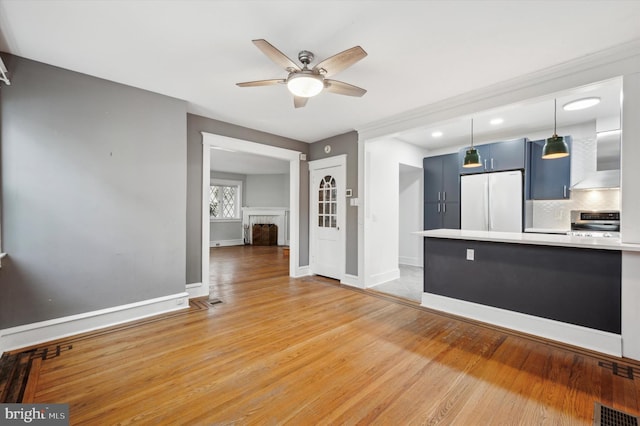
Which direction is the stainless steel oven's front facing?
toward the camera

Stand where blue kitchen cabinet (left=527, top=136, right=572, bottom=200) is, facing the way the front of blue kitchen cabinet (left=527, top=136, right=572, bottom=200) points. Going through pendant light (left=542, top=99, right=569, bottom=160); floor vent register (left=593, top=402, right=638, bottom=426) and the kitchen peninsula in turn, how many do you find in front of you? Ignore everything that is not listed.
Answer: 3

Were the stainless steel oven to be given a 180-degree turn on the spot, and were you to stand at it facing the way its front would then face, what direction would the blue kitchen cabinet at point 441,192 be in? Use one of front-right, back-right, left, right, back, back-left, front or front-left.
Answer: left

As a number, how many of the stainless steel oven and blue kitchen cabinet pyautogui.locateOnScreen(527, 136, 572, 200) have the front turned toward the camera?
2

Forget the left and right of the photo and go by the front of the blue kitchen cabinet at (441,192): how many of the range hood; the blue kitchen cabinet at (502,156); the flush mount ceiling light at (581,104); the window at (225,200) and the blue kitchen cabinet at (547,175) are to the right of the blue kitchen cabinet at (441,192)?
1

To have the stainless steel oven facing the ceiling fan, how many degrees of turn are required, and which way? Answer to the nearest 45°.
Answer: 0° — it already faces it

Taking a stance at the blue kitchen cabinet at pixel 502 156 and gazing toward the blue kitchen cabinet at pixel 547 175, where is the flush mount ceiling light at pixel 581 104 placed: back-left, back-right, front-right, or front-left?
front-right

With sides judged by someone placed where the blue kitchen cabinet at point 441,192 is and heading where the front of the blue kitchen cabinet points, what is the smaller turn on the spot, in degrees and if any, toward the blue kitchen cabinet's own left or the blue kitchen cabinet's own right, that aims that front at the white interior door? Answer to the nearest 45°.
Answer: approximately 45° to the blue kitchen cabinet's own right

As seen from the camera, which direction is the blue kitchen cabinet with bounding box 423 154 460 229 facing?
toward the camera

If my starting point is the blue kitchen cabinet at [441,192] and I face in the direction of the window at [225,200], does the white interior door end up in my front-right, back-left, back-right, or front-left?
front-left

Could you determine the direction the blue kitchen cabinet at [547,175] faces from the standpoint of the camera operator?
facing the viewer

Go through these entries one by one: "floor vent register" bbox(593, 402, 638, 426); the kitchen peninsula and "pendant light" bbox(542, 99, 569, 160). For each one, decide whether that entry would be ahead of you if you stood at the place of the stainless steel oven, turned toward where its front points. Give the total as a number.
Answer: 3

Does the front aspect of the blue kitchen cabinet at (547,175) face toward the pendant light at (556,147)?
yes
